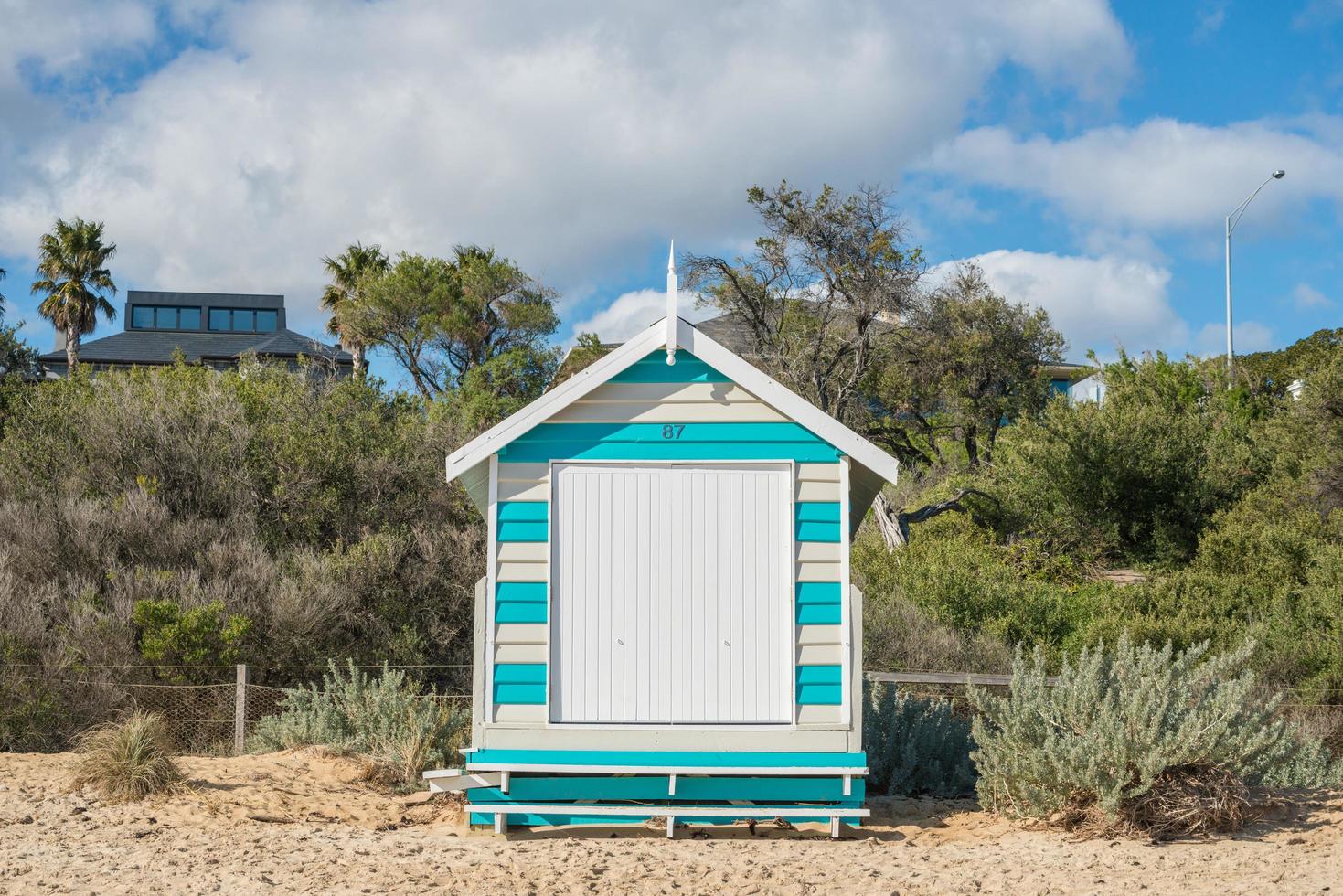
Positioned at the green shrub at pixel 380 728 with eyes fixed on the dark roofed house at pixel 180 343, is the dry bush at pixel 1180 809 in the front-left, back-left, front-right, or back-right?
back-right

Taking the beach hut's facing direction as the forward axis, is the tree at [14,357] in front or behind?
behind

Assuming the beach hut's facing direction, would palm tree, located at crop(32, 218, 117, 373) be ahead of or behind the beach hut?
behind

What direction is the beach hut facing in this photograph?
toward the camera

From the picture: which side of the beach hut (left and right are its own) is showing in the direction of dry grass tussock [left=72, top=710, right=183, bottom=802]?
right

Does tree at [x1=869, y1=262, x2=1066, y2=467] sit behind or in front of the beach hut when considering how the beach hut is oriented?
behind

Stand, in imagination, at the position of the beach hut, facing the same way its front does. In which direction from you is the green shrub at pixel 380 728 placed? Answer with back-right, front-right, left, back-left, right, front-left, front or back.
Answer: back-right

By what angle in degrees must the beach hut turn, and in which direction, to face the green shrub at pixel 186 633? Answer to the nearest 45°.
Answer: approximately 135° to its right

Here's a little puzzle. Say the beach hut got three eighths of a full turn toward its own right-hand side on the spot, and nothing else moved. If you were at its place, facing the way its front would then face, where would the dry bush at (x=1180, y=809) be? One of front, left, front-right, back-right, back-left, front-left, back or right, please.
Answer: back-right

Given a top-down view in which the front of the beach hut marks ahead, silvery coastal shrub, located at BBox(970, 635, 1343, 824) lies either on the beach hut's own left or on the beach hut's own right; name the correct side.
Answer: on the beach hut's own left

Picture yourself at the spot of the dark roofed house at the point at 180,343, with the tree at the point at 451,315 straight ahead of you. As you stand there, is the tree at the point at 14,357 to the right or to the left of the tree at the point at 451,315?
right

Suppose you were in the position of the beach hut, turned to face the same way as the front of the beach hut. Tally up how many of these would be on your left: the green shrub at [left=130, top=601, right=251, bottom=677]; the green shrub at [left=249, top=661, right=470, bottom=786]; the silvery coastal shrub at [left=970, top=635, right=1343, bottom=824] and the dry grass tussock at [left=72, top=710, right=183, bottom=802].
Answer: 1
